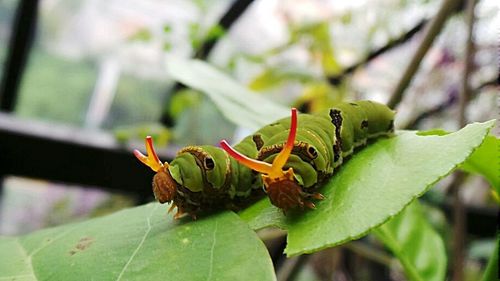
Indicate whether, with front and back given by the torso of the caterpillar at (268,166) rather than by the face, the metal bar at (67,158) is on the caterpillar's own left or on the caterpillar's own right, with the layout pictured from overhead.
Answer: on the caterpillar's own right

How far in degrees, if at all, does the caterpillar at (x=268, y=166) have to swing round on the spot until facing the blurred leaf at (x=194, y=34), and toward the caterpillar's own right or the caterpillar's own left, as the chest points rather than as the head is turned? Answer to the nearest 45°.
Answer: approximately 135° to the caterpillar's own right

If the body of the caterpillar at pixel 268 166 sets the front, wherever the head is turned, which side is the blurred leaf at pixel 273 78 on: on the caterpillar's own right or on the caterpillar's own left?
on the caterpillar's own right

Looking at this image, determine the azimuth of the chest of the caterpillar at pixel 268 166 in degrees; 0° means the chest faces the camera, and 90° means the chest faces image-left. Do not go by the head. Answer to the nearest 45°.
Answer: approximately 45°

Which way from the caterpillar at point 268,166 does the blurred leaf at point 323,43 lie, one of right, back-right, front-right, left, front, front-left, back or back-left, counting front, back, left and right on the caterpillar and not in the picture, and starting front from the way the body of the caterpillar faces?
back-right
